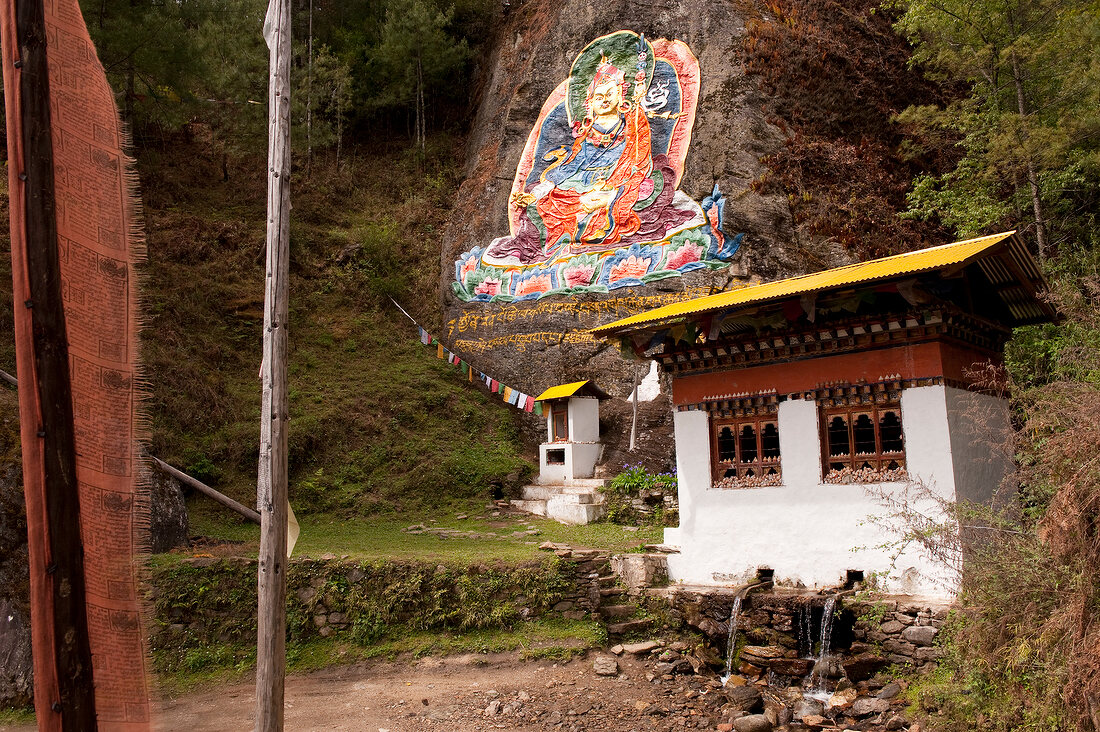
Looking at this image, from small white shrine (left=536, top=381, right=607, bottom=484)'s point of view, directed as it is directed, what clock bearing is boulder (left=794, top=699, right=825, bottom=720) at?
The boulder is roughly at 10 o'clock from the small white shrine.

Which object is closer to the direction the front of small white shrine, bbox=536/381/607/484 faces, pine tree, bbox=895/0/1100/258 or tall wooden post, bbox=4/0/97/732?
the tall wooden post

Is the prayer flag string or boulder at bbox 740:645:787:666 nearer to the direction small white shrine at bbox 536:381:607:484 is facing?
the boulder

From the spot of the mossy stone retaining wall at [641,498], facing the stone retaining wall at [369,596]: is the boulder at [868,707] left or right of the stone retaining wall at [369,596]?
left

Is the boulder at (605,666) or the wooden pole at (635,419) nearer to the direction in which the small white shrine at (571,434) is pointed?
the boulder

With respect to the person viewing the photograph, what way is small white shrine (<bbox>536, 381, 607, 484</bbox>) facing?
facing the viewer and to the left of the viewer

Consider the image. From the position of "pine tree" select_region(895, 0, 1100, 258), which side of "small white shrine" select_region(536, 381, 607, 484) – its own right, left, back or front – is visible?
left

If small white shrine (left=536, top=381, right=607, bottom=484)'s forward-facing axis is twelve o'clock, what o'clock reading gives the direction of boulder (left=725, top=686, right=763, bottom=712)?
The boulder is roughly at 10 o'clock from the small white shrine.

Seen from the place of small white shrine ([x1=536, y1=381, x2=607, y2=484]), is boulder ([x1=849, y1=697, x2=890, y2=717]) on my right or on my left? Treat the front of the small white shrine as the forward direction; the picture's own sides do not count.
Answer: on my left

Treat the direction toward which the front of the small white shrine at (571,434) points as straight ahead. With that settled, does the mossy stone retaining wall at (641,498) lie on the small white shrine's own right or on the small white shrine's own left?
on the small white shrine's own left

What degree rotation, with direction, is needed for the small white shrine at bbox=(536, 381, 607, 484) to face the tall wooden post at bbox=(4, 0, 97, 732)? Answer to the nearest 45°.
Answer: approximately 45° to its left

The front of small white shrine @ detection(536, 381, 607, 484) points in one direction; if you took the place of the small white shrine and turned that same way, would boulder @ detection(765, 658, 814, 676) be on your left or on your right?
on your left

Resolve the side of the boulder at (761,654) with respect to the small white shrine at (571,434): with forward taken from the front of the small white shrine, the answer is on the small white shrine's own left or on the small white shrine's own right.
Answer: on the small white shrine's own left

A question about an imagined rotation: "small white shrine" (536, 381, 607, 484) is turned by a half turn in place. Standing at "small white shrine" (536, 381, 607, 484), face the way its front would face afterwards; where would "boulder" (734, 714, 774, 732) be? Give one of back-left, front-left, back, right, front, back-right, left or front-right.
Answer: back-right
